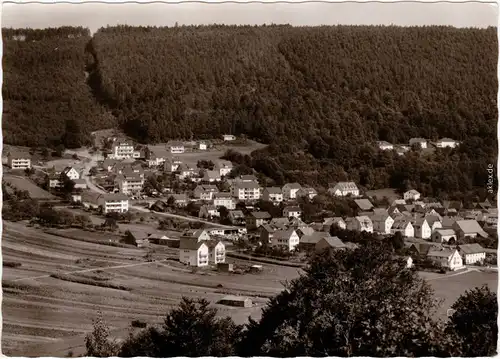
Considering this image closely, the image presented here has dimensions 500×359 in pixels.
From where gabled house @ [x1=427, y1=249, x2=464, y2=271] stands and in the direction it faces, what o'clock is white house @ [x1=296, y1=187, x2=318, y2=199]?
The white house is roughly at 6 o'clock from the gabled house.

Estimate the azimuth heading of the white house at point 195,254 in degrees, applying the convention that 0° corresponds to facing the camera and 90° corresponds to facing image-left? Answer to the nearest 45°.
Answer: approximately 315°

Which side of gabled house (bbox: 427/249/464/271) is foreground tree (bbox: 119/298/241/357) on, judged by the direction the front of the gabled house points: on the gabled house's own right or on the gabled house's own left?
on the gabled house's own right

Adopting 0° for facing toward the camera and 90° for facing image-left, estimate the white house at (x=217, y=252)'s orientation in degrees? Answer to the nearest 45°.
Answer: approximately 315°

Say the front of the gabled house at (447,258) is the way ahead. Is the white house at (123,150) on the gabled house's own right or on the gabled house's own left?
on the gabled house's own right
